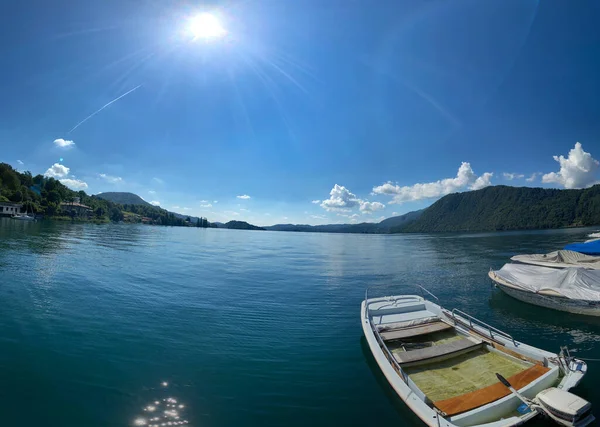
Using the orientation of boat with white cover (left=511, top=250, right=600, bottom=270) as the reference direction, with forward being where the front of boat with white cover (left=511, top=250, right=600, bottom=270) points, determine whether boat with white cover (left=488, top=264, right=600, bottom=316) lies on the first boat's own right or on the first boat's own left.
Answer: on the first boat's own left

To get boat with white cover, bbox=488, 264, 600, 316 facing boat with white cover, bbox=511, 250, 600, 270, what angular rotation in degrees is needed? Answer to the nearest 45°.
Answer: approximately 90° to its right

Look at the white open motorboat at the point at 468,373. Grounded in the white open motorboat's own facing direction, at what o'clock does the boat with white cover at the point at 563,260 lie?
The boat with white cover is roughly at 2 o'clock from the white open motorboat.

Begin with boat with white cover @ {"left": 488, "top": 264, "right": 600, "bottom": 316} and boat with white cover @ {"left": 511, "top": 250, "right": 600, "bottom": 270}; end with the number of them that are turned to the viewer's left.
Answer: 2

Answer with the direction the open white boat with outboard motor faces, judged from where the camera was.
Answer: facing away from the viewer and to the left of the viewer

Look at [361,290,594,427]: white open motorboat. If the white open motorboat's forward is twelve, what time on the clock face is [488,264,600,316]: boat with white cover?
The boat with white cover is roughly at 2 o'clock from the white open motorboat.

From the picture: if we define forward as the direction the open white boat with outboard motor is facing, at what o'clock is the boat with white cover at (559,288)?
The boat with white cover is roughly at 2 o'clock from the open white boat with outboard motor.

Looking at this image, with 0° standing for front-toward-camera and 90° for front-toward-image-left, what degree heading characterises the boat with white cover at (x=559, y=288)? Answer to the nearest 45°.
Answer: approximately 90°

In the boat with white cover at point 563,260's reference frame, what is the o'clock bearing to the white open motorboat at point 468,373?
The white open motorboat is roughly at 9 o'clock from the boat with white cover.

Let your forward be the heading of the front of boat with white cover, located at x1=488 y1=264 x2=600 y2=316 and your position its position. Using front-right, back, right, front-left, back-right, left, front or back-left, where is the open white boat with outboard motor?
left

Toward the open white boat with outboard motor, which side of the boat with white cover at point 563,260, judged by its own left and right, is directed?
left

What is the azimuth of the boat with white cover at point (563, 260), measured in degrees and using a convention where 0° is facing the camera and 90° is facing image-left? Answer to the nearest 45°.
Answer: approximately 90°
